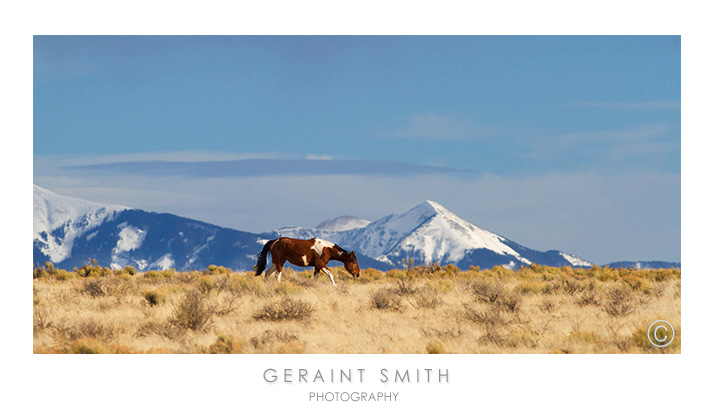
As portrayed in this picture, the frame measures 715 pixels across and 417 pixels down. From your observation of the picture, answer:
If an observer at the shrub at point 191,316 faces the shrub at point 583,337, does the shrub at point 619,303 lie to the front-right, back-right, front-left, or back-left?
front-left

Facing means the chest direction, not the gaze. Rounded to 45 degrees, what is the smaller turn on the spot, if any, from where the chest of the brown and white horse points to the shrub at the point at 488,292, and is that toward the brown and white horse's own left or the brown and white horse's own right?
approximately 45° to the brown and white horse's own right

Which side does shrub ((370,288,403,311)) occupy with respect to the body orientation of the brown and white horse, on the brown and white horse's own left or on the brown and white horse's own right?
on the brown and white horse's own right

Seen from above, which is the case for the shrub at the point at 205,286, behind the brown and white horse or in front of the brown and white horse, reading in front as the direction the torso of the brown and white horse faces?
behind

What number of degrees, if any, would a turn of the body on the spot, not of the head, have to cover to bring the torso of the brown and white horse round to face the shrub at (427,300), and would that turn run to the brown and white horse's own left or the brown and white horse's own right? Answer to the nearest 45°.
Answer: approximately 45° to the brown and white horse's own right

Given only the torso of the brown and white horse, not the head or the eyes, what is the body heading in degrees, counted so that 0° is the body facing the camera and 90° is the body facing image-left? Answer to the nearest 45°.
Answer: approximately 270°

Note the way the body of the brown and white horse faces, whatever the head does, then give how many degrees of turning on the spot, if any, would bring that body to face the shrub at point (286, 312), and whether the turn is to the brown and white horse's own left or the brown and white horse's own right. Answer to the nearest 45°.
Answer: approximately 90° to the brown and white horse's own right

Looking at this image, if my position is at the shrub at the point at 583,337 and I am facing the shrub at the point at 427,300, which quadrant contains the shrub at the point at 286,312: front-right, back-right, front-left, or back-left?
front-left

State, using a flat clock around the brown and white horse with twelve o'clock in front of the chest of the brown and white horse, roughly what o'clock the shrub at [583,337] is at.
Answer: The shrub is roughly at 2 o'clock from the brown and white horse.

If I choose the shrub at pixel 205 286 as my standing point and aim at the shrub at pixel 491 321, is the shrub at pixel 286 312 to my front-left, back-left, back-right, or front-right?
front-right

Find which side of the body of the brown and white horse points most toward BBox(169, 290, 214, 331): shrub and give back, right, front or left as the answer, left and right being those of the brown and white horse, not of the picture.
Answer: right

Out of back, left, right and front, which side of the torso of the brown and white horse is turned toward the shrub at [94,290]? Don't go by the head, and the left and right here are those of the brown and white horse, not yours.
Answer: back

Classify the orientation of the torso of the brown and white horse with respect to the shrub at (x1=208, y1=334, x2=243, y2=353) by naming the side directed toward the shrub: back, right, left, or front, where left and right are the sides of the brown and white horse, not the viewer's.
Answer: right

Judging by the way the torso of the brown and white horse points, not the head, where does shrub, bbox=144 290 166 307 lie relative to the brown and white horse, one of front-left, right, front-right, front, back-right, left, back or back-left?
back-right

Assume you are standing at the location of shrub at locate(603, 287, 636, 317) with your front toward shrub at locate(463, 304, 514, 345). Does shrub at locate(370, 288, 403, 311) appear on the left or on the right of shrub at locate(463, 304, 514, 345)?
right

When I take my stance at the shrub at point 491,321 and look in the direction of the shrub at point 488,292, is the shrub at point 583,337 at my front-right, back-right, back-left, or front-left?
back-right
